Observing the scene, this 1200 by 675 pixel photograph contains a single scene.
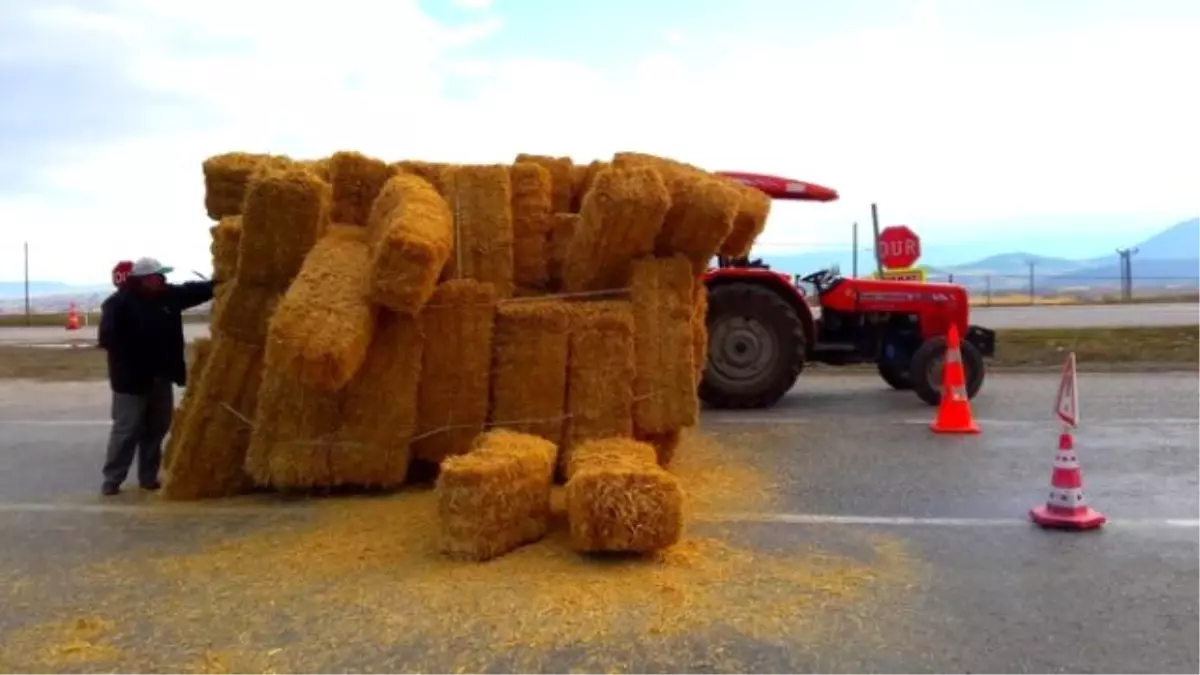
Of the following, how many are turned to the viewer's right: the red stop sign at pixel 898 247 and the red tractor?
1

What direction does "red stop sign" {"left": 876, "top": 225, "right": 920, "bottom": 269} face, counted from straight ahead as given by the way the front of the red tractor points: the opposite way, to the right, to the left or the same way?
to the right

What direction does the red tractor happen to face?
to the viewer's right

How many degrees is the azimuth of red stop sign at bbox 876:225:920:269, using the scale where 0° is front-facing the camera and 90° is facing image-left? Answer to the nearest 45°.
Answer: approximately 0°

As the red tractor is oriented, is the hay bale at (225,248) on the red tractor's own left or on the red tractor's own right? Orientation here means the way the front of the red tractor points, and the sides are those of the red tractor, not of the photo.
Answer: on the red tractor's own right

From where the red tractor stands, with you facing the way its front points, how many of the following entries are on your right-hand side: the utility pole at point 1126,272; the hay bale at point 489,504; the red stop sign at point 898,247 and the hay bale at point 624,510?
2

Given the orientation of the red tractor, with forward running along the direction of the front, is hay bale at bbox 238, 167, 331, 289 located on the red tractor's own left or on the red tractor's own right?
on the red tractor's own right

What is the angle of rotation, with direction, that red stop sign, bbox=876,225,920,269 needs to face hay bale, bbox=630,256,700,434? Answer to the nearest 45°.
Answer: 0° — it already faces it
